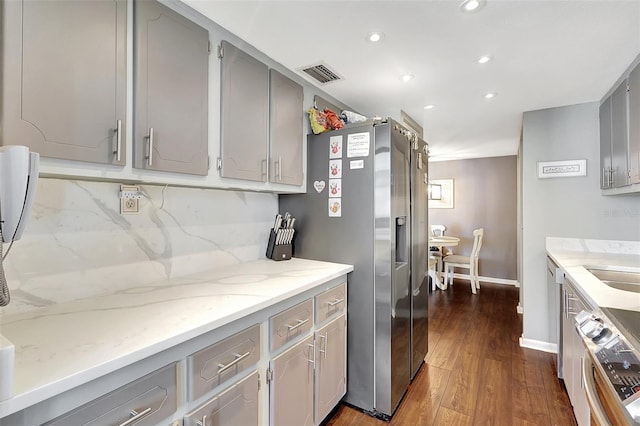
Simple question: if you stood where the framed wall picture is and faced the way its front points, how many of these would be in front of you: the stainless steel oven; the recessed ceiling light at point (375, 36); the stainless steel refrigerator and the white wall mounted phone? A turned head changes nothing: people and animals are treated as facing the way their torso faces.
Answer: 4

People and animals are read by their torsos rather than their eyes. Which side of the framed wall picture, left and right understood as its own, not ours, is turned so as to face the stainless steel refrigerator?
front

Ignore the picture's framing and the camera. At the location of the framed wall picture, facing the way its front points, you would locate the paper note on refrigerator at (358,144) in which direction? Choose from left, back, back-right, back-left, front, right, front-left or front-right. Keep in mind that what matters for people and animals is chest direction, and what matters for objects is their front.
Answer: front

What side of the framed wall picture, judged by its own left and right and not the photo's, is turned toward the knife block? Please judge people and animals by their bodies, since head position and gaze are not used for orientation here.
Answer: front

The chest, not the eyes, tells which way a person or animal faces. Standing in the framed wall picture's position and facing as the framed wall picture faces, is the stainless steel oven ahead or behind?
ahead

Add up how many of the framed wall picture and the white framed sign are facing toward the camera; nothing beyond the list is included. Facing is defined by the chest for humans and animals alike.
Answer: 2

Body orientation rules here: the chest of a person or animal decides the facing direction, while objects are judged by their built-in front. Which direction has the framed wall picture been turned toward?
toward the camera

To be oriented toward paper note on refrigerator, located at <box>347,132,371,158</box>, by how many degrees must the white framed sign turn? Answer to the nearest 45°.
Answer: approximately 45° to its right

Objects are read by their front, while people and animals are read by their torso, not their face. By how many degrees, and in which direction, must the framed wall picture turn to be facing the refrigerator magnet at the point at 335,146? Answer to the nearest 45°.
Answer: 0° — it already faces it

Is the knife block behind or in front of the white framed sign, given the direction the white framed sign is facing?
in front

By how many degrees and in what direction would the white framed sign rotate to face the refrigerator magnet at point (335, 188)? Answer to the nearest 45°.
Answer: approximately 45° to its right

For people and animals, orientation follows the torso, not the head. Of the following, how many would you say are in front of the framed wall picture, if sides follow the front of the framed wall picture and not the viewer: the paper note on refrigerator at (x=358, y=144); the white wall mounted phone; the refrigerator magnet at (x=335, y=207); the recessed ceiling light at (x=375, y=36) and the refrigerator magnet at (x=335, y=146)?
5

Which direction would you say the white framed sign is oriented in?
toward the camera

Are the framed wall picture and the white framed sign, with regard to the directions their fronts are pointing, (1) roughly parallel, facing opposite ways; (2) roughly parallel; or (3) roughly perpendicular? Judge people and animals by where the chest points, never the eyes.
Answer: roughly parallel

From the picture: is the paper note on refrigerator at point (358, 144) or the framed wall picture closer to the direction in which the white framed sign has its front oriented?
the paper note on refrigerator

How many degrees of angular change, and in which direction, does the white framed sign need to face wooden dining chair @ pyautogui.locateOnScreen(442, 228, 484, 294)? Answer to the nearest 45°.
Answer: approximately 135° to its right
